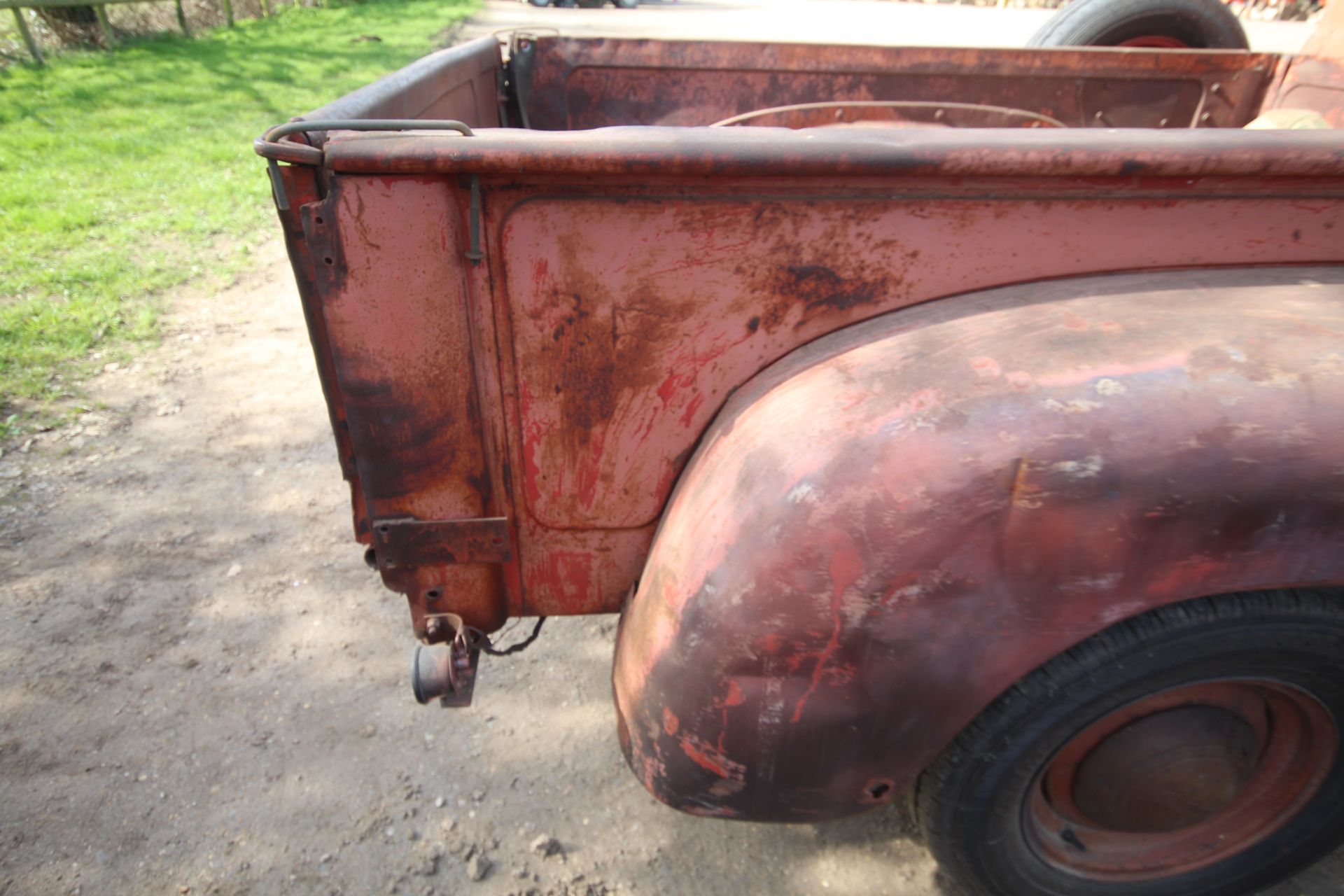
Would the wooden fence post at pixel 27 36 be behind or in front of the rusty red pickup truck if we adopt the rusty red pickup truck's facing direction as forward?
behind

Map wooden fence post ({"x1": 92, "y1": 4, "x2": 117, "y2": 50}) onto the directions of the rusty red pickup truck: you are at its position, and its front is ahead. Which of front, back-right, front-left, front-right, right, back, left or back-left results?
back-left

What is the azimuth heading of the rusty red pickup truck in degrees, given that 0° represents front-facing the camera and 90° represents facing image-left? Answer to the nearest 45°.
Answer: approximately 270°

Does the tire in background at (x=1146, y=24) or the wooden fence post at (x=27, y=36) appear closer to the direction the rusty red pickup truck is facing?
the tire in background

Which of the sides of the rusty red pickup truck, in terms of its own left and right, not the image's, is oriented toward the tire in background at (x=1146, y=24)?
left

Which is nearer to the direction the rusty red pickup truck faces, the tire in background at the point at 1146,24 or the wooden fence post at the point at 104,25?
the tire in background
